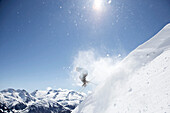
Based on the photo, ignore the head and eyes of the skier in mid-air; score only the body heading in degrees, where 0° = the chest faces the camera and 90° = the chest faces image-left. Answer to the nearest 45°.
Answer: approximately 90°
